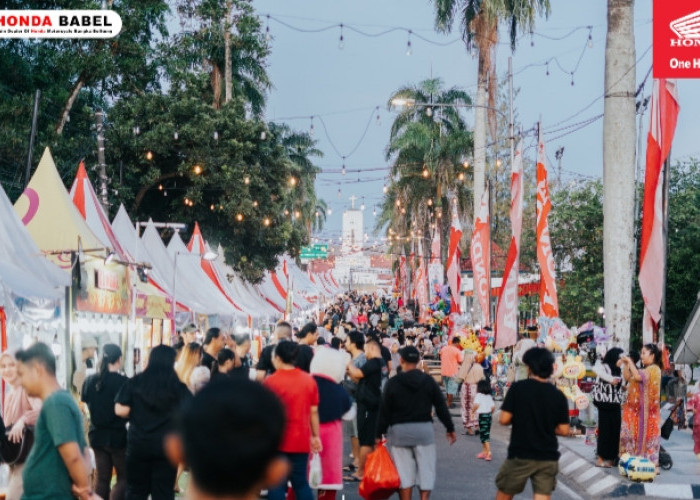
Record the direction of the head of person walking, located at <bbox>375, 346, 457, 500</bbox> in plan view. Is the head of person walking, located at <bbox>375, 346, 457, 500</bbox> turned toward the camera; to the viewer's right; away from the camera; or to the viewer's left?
away from the camera

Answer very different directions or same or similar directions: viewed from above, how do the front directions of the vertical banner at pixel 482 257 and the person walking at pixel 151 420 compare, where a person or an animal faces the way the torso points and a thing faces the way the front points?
very different directions

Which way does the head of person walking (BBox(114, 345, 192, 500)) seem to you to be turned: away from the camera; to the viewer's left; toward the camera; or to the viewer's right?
away from the camera

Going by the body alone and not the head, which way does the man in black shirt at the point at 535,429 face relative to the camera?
away from the camera

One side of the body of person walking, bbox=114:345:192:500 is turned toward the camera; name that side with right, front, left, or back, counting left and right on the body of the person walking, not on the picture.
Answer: back
